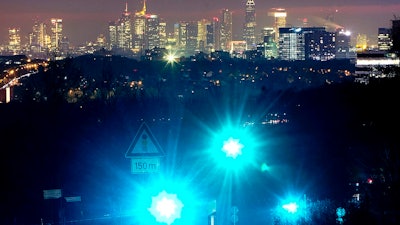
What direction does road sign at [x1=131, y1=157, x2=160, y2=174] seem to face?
toward the camera

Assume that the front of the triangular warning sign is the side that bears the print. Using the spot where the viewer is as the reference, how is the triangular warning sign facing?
facing the viewer

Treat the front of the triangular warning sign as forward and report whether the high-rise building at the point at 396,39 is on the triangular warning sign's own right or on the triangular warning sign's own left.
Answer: on the triangular warning sign's own left

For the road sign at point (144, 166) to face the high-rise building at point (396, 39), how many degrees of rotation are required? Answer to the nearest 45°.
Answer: approximately 135° to its left

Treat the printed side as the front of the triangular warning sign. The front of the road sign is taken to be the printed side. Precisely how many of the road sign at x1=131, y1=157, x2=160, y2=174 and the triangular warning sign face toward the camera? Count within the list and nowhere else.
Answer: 2

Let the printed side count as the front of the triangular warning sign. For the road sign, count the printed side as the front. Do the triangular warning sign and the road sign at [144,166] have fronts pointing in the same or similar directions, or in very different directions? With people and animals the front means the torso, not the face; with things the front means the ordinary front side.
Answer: same or similar directions
